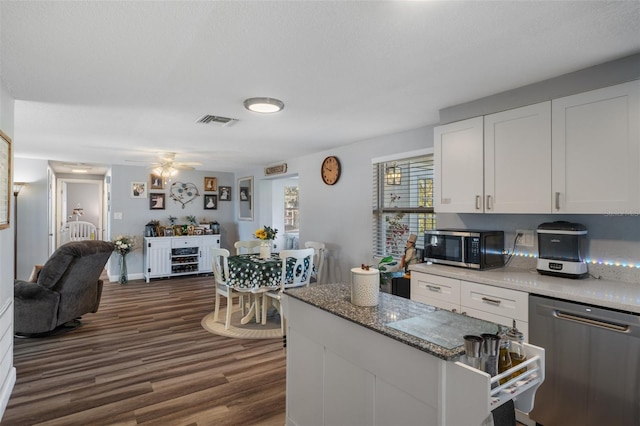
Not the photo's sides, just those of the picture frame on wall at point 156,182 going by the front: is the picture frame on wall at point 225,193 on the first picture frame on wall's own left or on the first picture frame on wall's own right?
on the first picture frame on wall's own left

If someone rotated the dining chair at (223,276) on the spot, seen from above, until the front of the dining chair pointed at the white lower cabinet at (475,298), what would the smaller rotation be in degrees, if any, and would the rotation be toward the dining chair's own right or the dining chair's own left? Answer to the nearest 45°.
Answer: approximately 90° to the dining chair's own right

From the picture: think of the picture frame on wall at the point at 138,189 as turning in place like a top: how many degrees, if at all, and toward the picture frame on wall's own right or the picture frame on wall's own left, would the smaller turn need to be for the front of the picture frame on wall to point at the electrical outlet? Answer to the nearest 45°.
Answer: approximately 45° to the picture frame on wall's own left

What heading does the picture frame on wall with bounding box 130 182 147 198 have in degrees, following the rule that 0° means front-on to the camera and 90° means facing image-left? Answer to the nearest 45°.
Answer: approximately 0°

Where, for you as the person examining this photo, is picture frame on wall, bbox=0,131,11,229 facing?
facing to the right of the viewer

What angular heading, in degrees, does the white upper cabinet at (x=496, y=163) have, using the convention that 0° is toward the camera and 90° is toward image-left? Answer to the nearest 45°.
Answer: approximately 45°

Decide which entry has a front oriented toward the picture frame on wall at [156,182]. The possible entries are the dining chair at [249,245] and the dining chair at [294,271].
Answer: the dining chair at [294,271]

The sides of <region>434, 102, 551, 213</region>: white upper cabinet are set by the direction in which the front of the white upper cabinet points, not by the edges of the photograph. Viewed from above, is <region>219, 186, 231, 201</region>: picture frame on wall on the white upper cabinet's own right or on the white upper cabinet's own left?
on the white upper cabinet's own right

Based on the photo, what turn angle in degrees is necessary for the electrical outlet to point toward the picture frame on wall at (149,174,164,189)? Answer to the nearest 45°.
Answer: approximately 90° to its right

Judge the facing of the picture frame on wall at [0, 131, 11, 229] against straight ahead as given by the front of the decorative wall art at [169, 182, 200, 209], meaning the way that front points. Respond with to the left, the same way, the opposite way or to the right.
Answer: to the left
